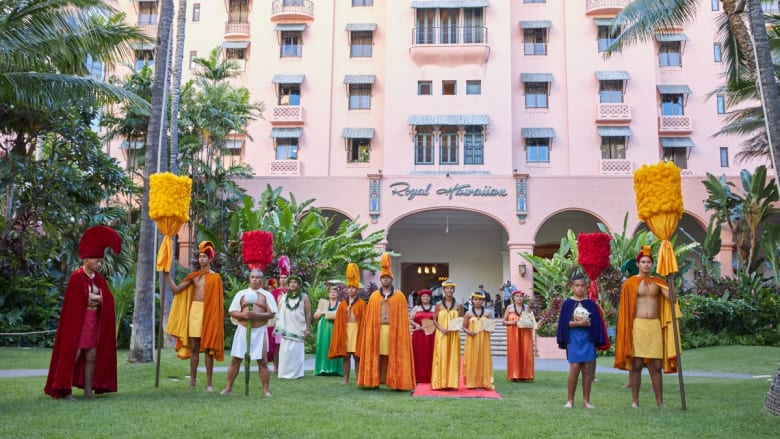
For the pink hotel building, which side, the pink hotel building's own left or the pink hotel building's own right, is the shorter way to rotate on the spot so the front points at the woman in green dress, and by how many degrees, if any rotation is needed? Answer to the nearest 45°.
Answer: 0° — it already faces them

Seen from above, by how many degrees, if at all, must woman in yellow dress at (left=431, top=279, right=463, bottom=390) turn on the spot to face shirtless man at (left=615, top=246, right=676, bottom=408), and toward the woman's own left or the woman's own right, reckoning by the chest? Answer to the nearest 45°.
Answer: approximately 45° to the woman's own left

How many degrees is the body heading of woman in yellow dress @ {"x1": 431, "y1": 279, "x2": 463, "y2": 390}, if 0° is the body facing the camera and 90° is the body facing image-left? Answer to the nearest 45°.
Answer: approximately 0°

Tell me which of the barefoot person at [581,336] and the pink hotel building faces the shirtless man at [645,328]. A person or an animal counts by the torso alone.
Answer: the pink hotel building

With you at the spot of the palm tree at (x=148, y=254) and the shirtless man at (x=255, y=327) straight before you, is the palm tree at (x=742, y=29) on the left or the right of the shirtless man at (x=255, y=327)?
left
